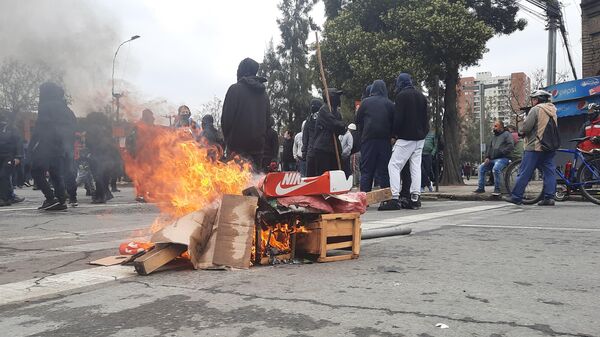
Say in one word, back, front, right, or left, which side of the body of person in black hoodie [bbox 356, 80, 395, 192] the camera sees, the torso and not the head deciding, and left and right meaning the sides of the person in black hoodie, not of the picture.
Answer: back

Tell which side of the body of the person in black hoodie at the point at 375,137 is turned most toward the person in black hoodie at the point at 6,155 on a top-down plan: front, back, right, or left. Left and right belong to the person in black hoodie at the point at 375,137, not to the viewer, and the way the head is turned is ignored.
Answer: left

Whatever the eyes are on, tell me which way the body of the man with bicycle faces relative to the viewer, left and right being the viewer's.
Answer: facing to the left of the viewer

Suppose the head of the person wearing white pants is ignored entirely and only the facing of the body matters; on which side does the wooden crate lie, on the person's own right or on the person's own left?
on the person's own left

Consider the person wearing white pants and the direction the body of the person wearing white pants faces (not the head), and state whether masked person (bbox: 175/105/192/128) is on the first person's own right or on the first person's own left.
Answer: on the first person's own left

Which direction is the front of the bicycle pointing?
to the viewer's left

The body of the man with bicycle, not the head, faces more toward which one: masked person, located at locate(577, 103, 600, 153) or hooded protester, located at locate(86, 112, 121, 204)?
the hooded protester

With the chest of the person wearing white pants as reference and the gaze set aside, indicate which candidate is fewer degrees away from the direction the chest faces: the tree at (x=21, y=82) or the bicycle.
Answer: the tree
